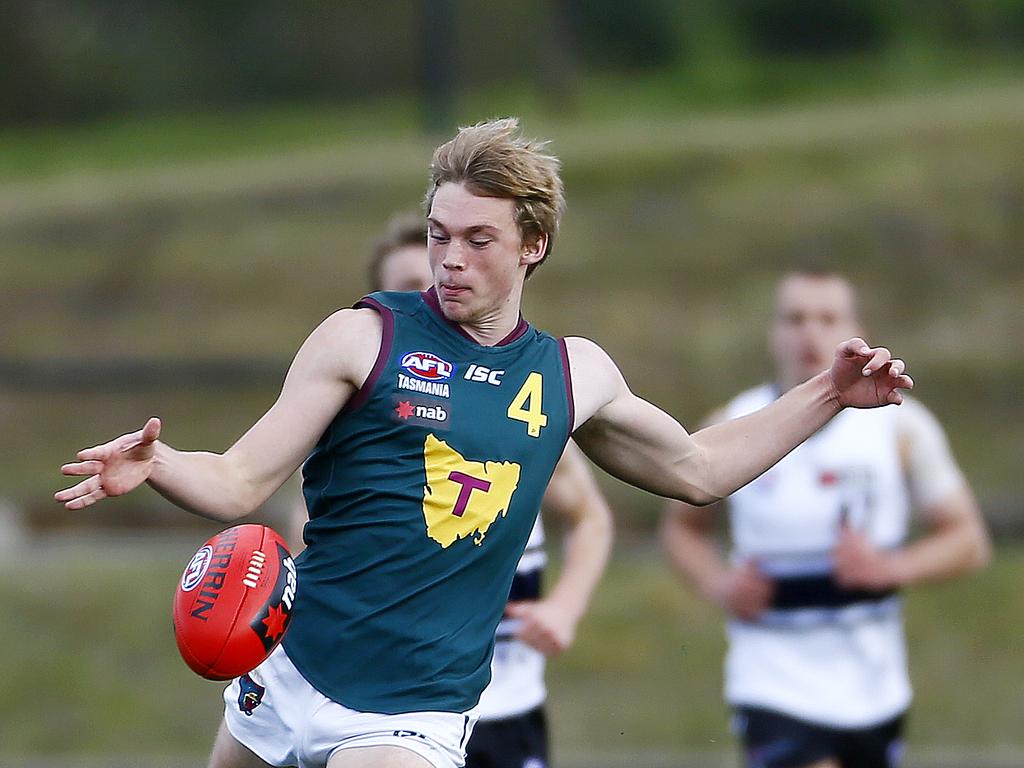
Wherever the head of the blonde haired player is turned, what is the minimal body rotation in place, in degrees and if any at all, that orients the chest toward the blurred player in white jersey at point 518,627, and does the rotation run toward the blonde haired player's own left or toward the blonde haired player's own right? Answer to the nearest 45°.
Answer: approximately 180°

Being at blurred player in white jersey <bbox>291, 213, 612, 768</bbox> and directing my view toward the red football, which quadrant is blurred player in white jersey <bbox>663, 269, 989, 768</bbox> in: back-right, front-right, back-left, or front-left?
back-left

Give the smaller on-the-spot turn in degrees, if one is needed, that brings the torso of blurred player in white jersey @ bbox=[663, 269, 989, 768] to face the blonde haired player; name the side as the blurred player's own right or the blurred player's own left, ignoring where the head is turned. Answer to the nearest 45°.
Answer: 0° — they already face them

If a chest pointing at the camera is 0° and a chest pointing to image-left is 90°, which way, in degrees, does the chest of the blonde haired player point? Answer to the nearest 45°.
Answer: approximately 0°

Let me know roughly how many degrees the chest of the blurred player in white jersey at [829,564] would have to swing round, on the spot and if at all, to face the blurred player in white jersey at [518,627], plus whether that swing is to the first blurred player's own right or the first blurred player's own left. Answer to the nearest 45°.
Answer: approximately 45° to the first blurred player's own right

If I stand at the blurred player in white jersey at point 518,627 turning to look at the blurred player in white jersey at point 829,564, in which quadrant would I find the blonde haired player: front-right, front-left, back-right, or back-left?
back-right

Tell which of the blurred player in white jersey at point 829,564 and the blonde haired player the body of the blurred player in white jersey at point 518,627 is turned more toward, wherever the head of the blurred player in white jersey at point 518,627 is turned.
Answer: the blonde haired player
